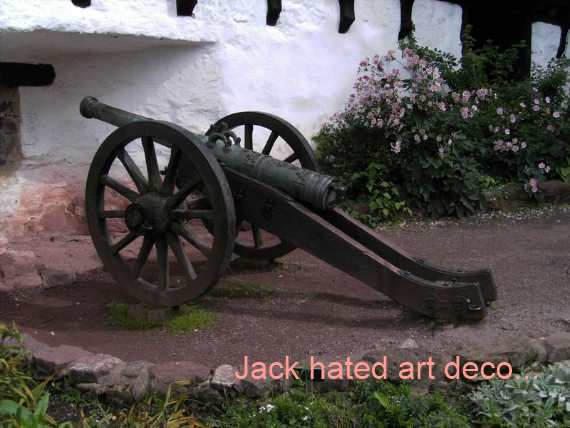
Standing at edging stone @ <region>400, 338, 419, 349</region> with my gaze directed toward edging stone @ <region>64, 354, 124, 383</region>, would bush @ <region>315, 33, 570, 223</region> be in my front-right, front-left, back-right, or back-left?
back-right

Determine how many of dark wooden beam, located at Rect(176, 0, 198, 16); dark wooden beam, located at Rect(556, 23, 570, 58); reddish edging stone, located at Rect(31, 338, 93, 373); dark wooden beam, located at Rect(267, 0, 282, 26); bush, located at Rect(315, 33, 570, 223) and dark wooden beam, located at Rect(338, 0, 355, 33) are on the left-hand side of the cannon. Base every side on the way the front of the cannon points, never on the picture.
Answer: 1

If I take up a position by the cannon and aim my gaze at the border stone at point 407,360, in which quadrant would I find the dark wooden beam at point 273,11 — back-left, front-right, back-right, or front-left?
back-left

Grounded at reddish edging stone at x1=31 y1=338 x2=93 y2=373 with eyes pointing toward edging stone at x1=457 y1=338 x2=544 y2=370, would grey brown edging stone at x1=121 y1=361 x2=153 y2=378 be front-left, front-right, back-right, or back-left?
front-right

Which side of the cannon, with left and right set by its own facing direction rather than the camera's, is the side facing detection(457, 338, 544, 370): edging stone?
back

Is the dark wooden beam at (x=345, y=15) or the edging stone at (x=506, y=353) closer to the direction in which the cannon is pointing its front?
the dark wooden beam

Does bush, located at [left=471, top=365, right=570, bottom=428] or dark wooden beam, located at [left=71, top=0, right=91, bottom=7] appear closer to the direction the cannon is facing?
the dark wooden beam

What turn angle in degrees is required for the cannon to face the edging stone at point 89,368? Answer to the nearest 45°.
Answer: approximately 90° to its left

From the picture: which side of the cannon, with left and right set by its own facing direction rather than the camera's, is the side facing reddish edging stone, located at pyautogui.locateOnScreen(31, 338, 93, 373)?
left

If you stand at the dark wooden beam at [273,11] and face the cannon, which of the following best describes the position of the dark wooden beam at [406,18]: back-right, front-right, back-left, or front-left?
back-left

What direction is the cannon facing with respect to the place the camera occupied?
facing away from the viewer and to the left of the viewer

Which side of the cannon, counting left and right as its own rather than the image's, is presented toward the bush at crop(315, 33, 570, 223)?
right

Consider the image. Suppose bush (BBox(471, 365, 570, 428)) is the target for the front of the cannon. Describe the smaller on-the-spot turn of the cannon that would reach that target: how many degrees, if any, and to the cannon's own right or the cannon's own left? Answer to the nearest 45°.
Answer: approximately 180°

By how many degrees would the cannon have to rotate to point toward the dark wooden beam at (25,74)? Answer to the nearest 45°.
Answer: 0° — it already faces it

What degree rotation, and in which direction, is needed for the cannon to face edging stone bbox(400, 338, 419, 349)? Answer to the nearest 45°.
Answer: approximately 180°

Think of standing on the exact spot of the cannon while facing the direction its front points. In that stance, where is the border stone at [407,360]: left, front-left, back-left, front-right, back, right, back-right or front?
back
